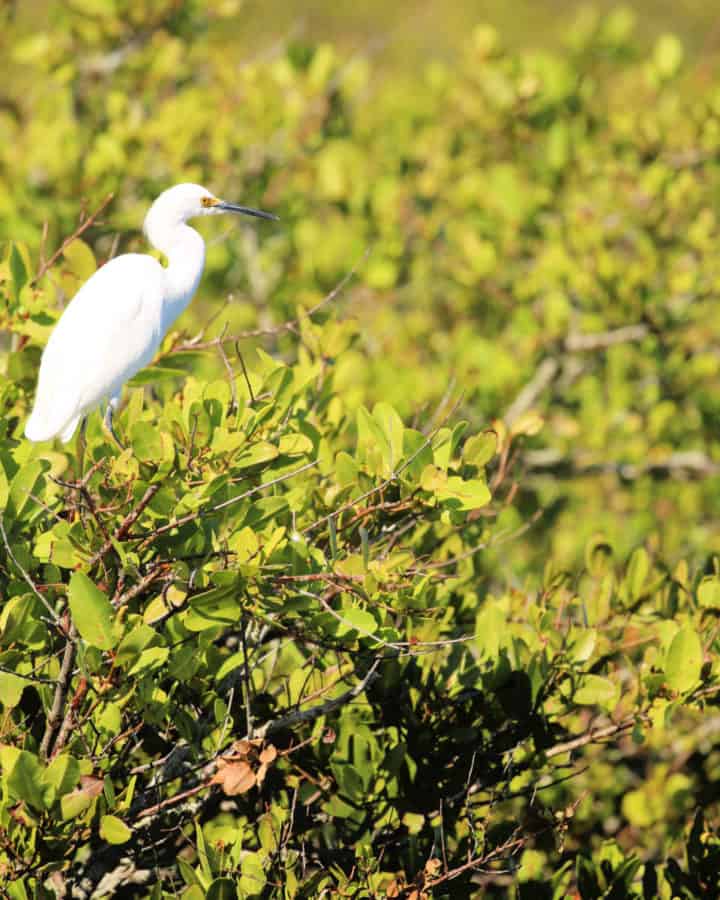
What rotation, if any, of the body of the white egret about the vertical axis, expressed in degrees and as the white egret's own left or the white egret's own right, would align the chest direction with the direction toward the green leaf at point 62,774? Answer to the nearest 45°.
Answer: approximately 90° to the white egret's own right

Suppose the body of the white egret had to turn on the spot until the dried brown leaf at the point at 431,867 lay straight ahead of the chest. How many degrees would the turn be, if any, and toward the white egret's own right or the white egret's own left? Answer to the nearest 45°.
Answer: approximately 90° to the white egret's own right

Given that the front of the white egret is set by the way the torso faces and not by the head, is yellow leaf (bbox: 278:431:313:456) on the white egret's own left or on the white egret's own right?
on the white egret's own right

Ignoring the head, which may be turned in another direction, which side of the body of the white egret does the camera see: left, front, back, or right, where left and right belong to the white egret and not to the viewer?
right

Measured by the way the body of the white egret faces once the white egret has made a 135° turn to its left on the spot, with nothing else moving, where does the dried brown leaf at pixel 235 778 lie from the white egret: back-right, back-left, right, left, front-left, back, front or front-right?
back-left

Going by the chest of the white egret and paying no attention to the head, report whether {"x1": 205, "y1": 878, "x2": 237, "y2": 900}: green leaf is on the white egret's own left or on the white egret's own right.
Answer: on the white egret's own right

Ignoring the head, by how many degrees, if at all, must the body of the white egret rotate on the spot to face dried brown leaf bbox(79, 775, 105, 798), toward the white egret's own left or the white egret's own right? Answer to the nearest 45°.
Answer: approximately 90° to the white egret's own right

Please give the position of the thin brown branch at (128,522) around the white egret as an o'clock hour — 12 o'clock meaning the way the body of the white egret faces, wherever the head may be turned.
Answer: The thin brown branch is roughly at 3 o'clock from the white egret.
